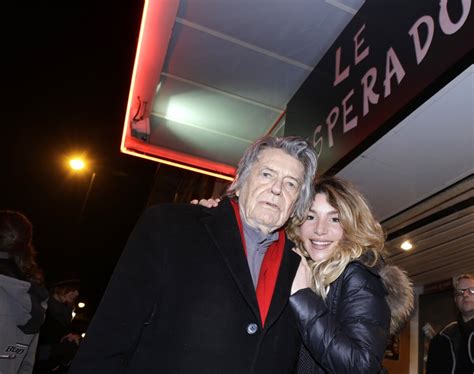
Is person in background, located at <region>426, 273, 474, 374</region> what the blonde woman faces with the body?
no

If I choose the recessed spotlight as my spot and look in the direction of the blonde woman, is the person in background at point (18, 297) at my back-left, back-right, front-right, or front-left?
front-right

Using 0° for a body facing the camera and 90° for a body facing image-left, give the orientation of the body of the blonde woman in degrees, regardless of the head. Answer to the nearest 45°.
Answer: approximately 45°

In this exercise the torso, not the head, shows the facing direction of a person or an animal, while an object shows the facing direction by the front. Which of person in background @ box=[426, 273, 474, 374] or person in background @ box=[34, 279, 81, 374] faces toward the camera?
person in background @ box=[426, 273, 474, 374]

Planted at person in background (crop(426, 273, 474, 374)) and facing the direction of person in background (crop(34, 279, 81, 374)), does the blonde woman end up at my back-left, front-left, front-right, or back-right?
front-left

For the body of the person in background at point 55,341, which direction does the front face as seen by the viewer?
to the viewer's right

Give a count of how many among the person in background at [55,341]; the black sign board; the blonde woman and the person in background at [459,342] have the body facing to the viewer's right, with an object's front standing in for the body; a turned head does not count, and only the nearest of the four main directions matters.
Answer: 1

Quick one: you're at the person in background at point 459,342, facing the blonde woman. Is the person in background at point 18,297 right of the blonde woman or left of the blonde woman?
right

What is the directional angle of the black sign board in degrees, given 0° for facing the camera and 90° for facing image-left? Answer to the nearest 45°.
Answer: approximately 45°

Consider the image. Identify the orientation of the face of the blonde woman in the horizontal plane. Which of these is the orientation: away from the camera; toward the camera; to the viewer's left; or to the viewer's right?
toward the camera

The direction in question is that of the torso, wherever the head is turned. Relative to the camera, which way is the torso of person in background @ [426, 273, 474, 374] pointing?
toward the camera
